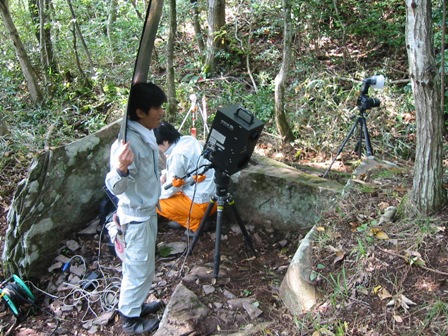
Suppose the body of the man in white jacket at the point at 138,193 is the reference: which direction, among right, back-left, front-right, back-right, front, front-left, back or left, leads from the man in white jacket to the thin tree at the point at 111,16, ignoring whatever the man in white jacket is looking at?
left

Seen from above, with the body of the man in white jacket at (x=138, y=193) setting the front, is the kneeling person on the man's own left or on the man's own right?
on the man's own left

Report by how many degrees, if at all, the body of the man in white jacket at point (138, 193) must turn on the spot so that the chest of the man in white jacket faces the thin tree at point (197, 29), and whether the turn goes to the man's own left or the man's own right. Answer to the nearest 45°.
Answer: approximately 90° to the man's own left

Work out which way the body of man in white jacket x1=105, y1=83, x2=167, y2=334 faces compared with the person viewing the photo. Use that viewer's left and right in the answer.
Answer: facing to the right of the viewer

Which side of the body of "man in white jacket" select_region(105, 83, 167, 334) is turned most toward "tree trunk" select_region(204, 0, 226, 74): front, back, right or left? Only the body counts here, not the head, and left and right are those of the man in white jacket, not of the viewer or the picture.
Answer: left
